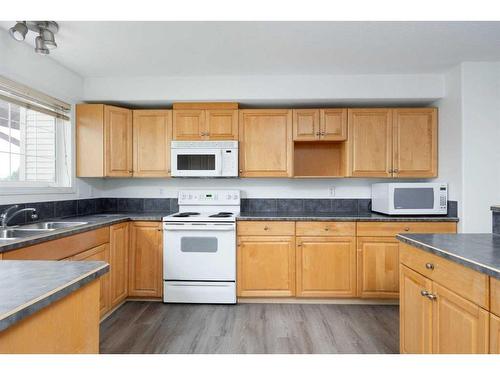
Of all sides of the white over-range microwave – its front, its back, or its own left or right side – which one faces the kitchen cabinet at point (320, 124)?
left

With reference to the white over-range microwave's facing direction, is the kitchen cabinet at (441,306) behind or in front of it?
in front

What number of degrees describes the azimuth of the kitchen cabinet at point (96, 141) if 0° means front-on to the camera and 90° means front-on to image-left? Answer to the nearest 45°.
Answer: approximately 315°

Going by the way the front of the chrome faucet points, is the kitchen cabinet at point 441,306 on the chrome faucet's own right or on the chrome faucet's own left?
on the chrome faucet's own right

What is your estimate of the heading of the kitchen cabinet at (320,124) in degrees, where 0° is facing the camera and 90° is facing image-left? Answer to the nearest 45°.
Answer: approximately 0°

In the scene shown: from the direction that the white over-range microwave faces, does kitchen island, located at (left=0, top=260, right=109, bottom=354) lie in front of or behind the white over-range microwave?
in front

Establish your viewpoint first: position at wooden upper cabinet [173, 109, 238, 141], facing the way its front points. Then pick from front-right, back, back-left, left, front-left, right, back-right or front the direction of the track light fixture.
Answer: front-right

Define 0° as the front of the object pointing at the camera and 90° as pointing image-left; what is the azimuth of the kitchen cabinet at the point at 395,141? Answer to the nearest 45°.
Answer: approximately 0°

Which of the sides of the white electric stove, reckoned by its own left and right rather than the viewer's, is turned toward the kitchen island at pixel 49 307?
front

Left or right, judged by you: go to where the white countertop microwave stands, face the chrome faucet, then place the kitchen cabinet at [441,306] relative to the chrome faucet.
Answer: left

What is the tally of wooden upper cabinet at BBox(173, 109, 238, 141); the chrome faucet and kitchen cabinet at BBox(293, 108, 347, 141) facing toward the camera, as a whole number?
2

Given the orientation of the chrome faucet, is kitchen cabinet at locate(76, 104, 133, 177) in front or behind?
in front
